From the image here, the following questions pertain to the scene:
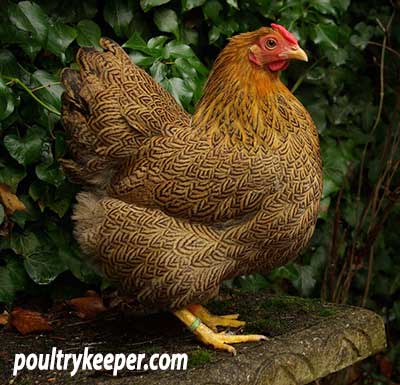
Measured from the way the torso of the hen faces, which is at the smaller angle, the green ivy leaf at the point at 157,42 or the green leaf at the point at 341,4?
the green leaf

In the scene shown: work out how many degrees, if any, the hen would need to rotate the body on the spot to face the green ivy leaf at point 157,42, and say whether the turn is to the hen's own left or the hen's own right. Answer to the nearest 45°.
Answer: approximately 90° to the hen's own left

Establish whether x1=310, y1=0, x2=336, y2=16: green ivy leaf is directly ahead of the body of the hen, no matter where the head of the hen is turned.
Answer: no

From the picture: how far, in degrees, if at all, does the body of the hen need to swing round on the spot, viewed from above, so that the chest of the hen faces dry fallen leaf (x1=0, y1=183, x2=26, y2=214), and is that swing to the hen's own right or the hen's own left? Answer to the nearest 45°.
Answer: approximately 135° to the hen's own left

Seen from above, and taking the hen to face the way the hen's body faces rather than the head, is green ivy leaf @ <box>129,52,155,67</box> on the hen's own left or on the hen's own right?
on the hen's own left

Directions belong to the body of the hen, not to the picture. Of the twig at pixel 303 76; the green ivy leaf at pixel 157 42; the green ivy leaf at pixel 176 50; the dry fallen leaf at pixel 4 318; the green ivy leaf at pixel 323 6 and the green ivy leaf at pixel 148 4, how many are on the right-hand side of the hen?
0

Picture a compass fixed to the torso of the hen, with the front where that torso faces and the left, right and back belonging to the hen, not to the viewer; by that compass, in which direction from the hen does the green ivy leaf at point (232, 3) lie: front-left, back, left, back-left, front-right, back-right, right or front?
left

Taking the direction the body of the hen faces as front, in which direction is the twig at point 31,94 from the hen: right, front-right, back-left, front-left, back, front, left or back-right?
back-left

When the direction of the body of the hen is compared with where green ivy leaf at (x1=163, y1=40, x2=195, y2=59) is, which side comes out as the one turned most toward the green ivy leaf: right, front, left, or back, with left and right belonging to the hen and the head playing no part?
left

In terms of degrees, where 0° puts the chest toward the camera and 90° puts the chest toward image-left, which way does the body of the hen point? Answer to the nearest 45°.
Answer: approximately 270°

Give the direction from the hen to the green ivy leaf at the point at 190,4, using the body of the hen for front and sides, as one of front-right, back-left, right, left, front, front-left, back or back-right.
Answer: left

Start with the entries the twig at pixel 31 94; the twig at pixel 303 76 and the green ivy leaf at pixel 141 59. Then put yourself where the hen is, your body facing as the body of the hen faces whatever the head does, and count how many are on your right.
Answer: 0

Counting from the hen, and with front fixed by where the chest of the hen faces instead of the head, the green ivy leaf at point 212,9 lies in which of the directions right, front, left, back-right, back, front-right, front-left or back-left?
left

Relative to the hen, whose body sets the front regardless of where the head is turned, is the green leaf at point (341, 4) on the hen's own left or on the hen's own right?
on the hen's own left

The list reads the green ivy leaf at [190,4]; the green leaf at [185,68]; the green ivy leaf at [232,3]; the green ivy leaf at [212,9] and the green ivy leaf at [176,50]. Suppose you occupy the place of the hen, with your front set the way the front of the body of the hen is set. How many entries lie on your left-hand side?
5
